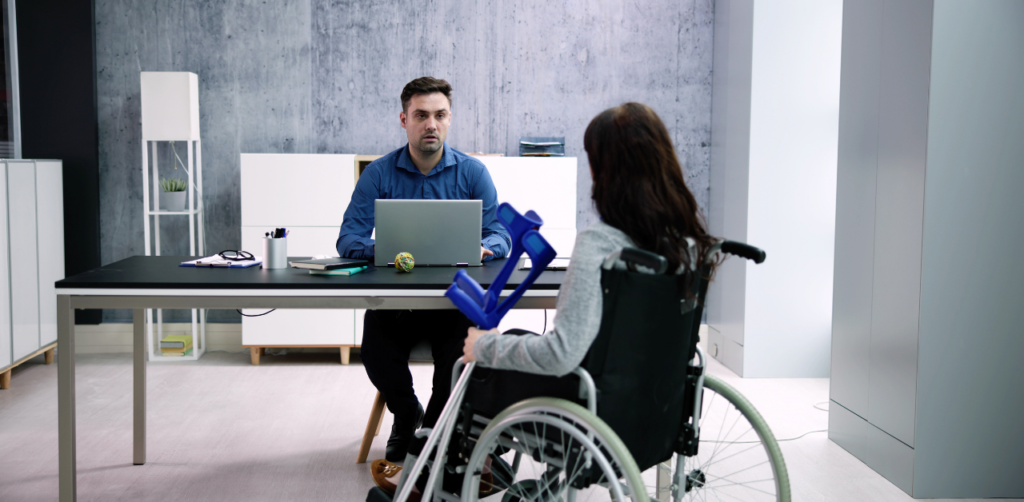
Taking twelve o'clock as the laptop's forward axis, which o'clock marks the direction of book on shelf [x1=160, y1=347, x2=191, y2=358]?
The book on shelf is roughly at 11 o'clock from the laptop.

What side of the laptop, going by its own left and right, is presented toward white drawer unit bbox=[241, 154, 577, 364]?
front

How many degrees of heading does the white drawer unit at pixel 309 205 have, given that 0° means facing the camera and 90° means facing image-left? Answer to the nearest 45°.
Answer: approximately 0°

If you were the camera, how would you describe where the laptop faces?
facing away from the viewer

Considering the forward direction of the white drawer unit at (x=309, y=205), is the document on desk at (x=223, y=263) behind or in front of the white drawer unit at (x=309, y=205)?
in front

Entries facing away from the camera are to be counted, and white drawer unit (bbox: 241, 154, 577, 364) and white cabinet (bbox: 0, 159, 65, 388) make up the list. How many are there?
0

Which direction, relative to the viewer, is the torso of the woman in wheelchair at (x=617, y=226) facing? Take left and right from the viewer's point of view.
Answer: facing away from the viewer and to the left of the viewer

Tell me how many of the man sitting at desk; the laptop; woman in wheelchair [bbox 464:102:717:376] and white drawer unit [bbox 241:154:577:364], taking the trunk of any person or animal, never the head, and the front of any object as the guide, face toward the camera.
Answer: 2

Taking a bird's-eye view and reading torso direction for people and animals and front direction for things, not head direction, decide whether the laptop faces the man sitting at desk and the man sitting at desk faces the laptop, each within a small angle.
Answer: yes

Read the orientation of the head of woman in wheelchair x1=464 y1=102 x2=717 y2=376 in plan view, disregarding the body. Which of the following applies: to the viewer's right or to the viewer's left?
to the viewer's left

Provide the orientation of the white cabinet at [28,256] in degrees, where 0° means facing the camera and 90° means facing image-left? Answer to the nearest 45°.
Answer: approximately 315°

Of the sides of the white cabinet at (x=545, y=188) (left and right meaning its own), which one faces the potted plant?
right
